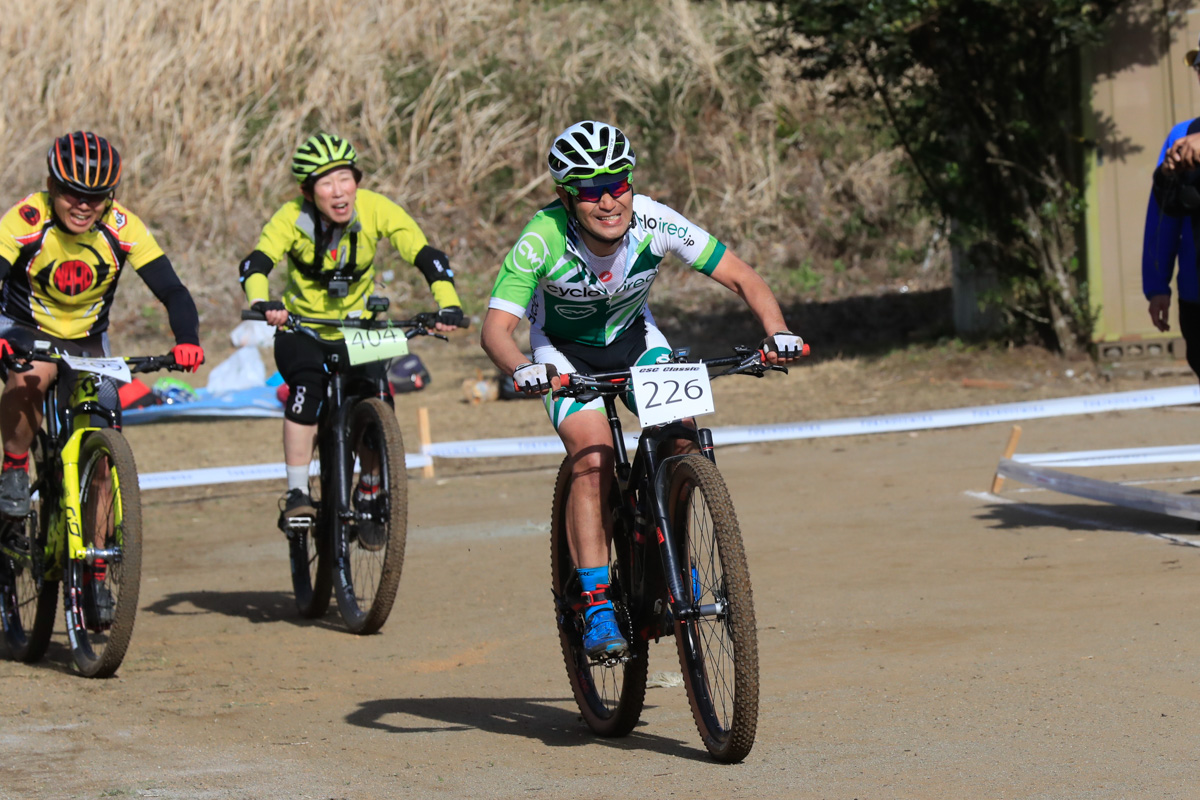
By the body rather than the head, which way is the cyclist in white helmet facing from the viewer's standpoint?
toward the camera

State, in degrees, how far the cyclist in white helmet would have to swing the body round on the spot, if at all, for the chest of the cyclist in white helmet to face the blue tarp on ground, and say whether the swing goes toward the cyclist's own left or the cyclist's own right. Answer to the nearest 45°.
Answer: approximately 135° to the cyclist's own right

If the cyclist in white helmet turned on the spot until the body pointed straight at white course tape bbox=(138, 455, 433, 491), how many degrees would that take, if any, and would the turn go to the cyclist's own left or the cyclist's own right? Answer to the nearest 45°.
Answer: approximately 135° to the cyclist's own right

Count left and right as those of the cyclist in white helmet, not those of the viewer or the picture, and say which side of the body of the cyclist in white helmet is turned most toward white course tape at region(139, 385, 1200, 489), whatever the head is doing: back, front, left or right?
back

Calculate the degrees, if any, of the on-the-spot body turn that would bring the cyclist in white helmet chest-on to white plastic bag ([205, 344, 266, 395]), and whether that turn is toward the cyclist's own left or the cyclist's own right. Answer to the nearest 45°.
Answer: approximately 180°

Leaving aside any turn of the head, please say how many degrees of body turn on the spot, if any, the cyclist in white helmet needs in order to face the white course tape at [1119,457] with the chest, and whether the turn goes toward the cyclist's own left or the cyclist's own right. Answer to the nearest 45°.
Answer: approximately 135° to the cyclist's own left

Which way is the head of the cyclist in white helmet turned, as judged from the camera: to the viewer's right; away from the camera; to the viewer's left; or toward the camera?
toward the camera

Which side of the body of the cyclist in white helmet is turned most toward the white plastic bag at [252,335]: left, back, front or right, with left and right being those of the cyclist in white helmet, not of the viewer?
back
